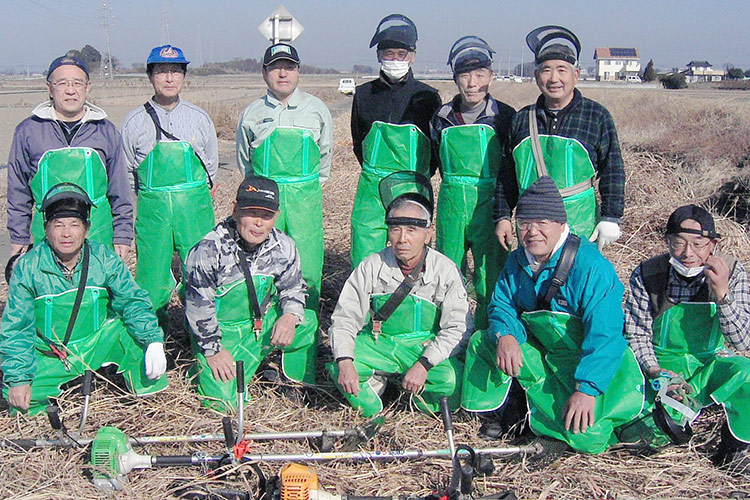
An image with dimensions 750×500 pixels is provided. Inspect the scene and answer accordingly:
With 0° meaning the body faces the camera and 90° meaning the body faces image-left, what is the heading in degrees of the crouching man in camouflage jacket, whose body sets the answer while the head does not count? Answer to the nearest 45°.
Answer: approximately 0°

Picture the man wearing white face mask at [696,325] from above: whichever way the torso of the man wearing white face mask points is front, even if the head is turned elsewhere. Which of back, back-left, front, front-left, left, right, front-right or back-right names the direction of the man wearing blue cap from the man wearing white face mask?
right

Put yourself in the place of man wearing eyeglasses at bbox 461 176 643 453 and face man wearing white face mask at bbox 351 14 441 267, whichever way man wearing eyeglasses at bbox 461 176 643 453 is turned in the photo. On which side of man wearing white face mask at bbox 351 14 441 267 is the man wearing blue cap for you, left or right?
left

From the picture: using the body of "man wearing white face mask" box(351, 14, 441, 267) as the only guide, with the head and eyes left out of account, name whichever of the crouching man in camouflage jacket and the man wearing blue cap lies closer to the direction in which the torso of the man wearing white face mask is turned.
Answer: the crouching man in camouflage jacket

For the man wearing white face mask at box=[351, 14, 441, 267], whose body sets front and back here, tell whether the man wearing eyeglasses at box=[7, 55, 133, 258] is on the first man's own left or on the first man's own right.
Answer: on the first man's own right

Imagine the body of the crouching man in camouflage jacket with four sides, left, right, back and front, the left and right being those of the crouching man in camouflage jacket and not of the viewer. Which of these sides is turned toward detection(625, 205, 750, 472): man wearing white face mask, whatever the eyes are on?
left
